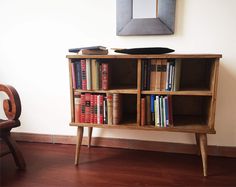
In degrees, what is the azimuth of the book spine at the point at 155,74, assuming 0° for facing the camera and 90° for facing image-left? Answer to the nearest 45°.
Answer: approximately 0°
